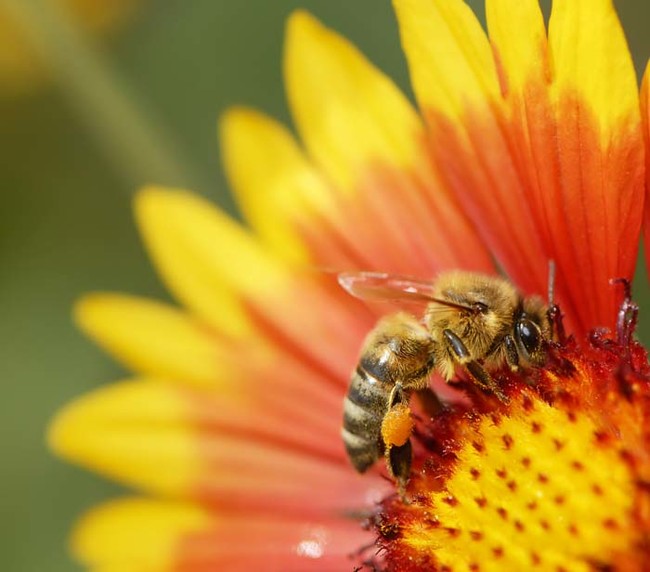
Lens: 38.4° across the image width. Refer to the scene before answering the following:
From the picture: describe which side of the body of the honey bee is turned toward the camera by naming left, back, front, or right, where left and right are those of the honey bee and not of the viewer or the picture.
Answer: right
